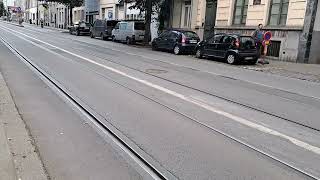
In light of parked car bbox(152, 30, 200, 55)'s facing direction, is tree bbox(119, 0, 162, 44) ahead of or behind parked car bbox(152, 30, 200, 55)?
ahead

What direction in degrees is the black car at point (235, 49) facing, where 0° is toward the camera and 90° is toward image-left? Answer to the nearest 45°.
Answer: approximately 135°

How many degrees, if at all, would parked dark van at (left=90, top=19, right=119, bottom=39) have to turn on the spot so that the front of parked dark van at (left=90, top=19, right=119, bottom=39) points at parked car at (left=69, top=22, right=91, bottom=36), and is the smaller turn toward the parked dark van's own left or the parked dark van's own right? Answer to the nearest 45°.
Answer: approximately 45° to the parked dark van's own right

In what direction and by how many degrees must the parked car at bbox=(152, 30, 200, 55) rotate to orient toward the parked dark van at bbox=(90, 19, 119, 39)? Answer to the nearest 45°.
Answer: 0° — it already faces it

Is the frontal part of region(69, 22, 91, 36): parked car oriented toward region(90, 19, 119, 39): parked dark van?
no

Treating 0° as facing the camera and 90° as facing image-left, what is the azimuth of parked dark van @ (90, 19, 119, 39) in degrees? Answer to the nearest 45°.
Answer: approximately 135°

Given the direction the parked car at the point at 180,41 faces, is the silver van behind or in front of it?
in front

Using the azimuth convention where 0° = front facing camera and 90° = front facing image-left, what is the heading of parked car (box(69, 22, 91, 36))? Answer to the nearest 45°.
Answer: approximately 135°

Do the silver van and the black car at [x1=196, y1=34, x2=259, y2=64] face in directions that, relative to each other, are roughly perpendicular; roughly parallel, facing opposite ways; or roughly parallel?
roughly parallel

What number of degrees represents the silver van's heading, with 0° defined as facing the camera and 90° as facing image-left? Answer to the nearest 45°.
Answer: approximately 135°

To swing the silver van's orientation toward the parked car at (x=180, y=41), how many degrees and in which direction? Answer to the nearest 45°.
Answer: approximately 135° to its left

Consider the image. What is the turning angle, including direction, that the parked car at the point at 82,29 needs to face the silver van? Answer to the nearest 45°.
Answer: approximately 135° to its left

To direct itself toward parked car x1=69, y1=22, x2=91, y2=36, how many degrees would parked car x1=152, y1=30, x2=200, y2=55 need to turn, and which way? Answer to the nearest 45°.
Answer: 0° — it already faces it

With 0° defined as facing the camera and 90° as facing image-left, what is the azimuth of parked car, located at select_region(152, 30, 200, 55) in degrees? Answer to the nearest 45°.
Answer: approximately 135°

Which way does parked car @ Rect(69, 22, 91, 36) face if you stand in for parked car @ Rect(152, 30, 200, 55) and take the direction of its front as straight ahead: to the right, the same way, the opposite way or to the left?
the same way

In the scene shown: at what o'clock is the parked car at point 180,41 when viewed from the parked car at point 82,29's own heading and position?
the parked car at point 180,41 is roughly at 7 o'clock from the parked car at point 82,29.

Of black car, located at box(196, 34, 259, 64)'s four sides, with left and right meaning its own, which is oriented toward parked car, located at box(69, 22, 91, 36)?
front

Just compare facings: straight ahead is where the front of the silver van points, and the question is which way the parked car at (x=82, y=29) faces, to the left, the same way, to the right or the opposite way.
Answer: the same way
